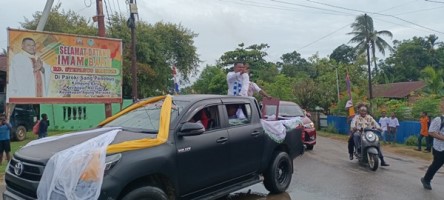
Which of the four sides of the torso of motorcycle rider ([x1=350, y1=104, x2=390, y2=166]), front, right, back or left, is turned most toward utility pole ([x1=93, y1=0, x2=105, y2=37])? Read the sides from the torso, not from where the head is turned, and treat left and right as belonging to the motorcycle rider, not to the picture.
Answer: right

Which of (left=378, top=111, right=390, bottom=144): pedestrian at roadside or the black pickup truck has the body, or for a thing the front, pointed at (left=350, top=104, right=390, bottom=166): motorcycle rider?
the pedestrian at roadside

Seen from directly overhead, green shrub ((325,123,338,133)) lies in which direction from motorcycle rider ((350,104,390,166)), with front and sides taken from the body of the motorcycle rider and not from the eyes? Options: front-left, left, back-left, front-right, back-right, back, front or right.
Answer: back

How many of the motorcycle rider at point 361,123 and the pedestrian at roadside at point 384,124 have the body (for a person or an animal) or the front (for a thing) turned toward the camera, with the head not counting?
2

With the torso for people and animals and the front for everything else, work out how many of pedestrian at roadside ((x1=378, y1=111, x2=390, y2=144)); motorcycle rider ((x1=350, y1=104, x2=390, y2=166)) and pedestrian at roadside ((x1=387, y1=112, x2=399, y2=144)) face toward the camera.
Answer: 3

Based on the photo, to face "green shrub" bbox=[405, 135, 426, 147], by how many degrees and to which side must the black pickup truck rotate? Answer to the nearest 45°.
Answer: approximately 180°

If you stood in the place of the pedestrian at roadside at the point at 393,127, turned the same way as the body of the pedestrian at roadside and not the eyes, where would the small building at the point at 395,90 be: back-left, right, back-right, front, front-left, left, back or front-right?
back

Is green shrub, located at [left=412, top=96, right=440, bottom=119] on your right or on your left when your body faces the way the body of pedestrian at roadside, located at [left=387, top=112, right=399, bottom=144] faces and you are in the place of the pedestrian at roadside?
on your left

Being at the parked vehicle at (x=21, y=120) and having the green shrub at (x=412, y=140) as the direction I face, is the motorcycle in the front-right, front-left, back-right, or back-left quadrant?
front-right

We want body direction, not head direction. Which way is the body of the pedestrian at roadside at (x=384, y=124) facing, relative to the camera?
toward the camera

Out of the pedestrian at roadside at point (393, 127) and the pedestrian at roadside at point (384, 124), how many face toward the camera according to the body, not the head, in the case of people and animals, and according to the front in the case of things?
2

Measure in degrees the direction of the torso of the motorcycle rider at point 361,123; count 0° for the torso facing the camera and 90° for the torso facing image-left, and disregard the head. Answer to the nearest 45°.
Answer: approximately 0°

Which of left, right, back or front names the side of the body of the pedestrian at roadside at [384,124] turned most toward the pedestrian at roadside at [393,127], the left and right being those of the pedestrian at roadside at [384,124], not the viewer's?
left

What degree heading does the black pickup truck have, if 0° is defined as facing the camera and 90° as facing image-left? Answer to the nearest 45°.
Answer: approximately 45°
